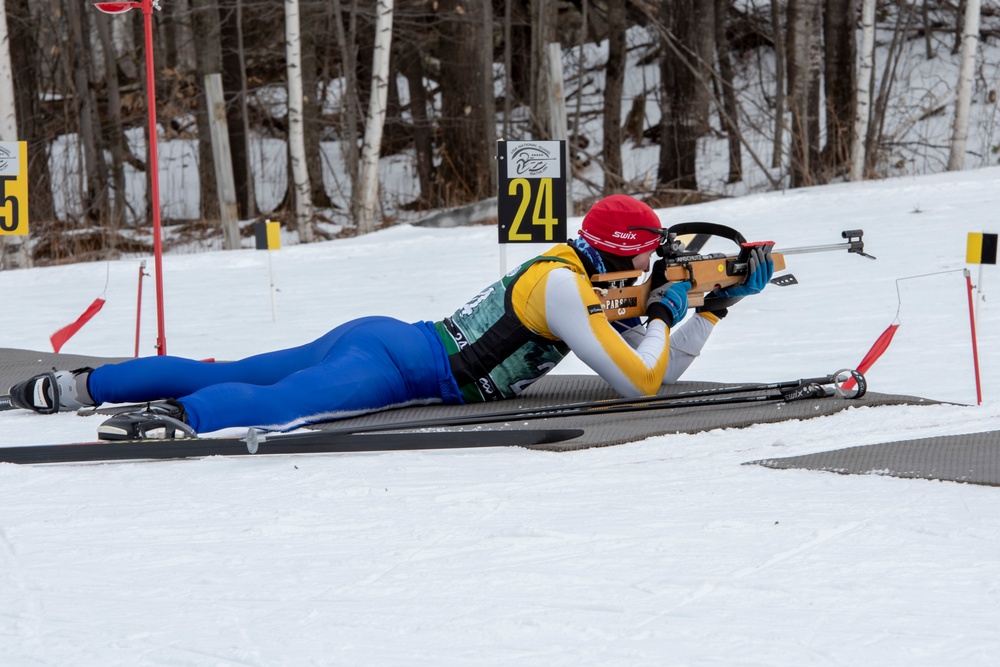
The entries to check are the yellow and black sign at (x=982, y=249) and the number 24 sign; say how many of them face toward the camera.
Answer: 2

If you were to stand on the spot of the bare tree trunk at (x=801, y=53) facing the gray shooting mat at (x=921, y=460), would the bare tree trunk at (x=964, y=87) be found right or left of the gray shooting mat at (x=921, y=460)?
left

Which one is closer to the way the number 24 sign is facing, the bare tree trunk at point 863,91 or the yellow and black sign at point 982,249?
the yellow and black sign

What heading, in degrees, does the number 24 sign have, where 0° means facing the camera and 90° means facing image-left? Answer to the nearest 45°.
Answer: approximately 0°

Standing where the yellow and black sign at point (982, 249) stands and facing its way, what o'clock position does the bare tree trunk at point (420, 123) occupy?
The bare tree trunk is roughly at 5 o'clock from the yellow and black sign.

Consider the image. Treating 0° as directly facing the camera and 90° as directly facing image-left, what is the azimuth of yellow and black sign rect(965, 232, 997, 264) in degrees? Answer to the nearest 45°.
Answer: approximately 0°
